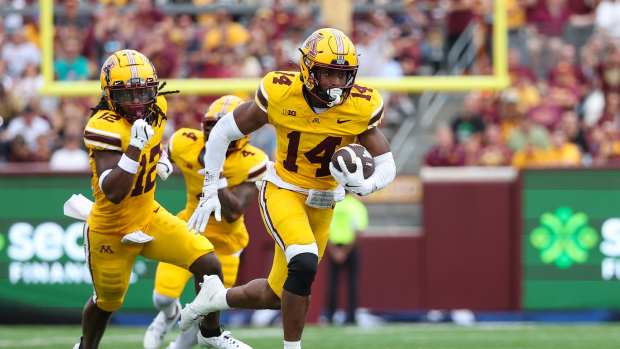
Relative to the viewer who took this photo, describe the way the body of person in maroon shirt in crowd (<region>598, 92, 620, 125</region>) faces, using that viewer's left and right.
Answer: facing the viewer

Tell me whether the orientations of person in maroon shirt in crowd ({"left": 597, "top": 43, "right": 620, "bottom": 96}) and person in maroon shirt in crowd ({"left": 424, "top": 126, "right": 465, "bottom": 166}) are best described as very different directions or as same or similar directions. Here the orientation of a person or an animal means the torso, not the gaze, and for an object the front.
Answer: same or similar directions

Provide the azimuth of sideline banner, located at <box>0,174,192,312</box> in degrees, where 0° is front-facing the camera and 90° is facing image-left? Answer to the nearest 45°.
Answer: approximately 0°

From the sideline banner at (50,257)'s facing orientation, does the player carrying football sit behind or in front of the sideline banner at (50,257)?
in front

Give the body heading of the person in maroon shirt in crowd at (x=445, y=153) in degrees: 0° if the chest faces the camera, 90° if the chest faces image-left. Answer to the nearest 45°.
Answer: approximately 0°

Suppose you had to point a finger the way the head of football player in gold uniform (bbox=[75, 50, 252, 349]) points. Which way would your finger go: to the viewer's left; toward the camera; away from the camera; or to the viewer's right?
toward the camera

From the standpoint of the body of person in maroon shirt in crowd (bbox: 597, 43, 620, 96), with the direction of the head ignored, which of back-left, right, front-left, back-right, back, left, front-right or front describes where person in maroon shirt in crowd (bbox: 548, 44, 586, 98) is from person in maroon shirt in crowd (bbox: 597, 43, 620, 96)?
right

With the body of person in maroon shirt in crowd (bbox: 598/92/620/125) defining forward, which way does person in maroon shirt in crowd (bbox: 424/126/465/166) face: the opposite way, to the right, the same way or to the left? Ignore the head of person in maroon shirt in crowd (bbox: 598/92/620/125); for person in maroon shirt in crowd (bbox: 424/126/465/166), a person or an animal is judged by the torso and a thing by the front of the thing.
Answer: the same way

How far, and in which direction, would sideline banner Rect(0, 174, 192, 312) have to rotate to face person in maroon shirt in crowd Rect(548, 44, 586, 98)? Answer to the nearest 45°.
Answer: approximately 90° to its left

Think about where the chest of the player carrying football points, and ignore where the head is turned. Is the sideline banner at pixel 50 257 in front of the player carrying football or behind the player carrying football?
behind

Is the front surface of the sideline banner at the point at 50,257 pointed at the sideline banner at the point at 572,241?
no

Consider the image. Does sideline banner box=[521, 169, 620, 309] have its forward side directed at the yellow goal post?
no
